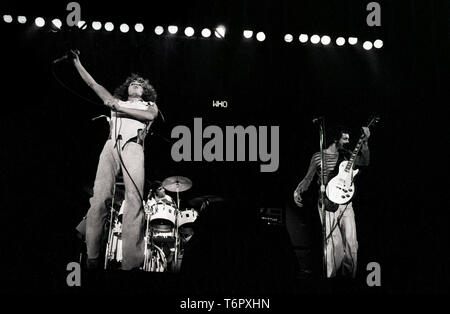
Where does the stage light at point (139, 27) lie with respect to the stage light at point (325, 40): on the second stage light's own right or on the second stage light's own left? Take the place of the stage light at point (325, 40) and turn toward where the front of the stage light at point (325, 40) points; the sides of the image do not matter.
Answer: on the second stage light's own right

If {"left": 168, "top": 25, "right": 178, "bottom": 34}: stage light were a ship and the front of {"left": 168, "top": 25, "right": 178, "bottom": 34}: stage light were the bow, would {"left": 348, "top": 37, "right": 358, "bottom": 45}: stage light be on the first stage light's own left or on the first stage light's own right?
on the first stage light's own left

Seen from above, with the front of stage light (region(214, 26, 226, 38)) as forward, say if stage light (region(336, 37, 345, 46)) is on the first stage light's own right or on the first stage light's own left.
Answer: on the first stage light's own left

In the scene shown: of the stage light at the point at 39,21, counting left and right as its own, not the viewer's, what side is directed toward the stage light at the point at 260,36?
left
